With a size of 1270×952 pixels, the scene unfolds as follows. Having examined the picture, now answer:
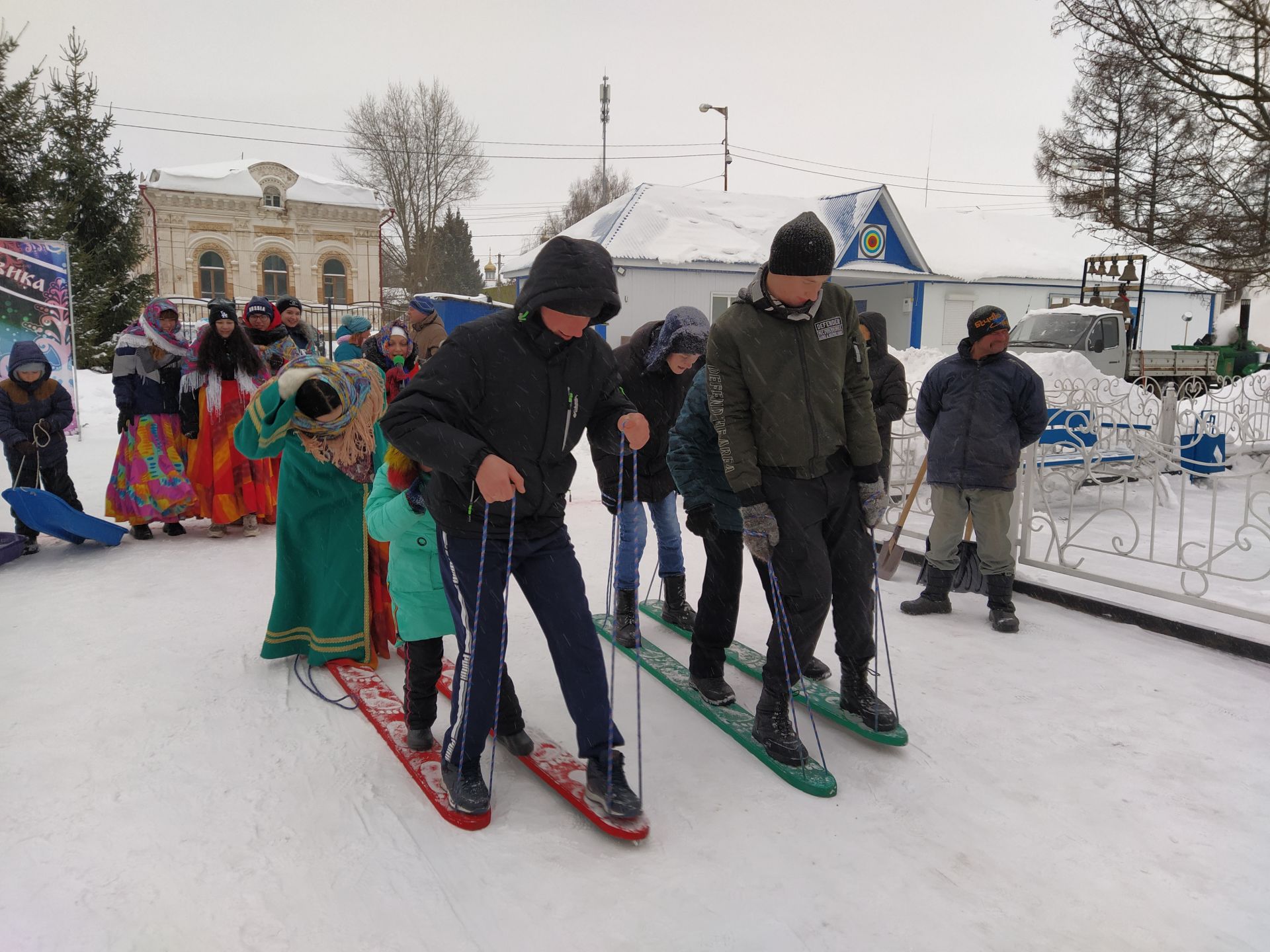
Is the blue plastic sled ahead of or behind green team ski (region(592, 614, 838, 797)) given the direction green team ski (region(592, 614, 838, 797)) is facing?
behind

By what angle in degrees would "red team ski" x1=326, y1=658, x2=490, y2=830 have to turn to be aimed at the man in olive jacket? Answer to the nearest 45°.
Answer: approximately 45° to its left

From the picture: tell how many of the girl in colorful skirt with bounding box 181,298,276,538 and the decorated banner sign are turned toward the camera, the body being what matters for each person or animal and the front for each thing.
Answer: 2

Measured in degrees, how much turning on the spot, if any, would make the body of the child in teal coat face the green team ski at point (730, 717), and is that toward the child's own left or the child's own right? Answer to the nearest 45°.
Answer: approximately 45° to the child's own left

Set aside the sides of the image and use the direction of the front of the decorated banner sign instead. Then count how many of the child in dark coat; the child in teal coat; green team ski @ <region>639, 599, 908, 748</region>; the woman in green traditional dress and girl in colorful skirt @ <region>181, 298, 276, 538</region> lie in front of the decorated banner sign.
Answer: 5

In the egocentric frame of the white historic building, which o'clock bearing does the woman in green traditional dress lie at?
The woman in green traditional dress is roughly at 12 o'clock from the white historic building.

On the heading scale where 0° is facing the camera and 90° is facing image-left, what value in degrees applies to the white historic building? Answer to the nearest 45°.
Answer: approximately 0°

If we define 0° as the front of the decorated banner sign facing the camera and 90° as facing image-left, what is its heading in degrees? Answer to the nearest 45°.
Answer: approximately 0°

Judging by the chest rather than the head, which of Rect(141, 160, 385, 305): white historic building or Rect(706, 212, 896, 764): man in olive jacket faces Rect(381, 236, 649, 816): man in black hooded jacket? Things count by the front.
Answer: the white historic building
